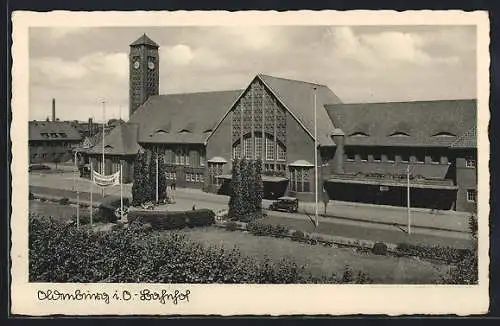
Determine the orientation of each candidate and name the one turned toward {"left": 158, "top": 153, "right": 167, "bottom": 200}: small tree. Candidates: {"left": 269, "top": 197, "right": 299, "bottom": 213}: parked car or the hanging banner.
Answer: the parked car

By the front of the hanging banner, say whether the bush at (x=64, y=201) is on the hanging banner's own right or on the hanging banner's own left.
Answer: on the hanging banner's own right

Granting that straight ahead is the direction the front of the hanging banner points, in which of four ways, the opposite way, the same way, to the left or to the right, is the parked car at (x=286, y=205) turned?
to the right

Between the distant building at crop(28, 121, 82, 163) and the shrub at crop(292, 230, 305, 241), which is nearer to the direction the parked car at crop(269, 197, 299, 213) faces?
the distant building

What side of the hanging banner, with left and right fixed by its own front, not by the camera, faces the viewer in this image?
front

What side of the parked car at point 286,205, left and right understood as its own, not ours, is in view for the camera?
left

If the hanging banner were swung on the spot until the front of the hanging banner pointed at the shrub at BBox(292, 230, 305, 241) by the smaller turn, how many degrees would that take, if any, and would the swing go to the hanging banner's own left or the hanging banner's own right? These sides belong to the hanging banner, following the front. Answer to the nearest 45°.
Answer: approximately 45° to the hanging banner's own left

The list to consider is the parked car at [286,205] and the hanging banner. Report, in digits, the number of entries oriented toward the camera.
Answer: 1

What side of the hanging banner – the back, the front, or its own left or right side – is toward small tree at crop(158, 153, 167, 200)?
left

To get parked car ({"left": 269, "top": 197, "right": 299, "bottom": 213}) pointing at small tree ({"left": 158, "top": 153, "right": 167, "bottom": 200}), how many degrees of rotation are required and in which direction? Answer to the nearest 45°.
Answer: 0° — it already faces it
